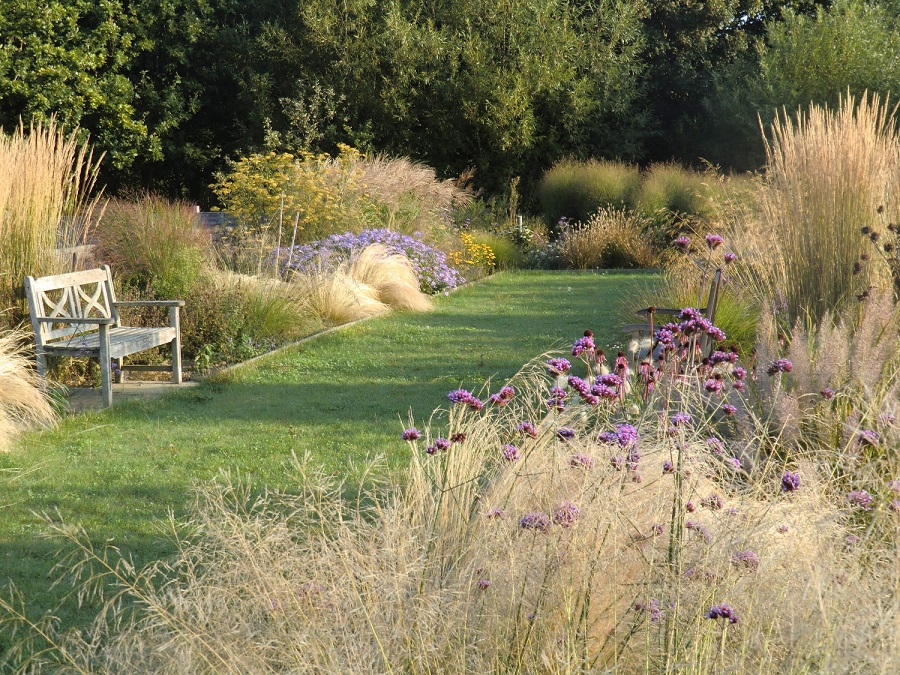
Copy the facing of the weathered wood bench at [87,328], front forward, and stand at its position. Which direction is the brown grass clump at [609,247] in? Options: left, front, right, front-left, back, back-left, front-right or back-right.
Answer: left

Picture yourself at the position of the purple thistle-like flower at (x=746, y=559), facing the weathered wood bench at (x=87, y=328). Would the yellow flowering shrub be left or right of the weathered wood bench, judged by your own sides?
right

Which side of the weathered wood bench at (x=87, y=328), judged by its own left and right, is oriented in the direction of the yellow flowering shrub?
left

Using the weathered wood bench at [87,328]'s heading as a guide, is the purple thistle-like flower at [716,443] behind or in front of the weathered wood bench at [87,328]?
in front

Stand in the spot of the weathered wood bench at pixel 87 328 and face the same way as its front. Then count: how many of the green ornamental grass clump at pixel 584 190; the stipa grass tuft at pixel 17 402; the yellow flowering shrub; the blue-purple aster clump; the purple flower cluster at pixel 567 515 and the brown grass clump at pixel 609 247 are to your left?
4

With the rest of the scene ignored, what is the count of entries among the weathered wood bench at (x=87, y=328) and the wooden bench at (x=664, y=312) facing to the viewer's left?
1

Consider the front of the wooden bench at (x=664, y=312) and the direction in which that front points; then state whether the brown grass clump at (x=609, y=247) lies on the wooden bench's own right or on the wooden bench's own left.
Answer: on the wooden bench's own right

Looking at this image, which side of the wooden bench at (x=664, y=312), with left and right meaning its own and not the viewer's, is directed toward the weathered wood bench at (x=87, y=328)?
front

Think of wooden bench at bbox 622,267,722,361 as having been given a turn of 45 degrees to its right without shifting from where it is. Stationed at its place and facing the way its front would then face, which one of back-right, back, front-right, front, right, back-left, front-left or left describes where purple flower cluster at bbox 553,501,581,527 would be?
back-left

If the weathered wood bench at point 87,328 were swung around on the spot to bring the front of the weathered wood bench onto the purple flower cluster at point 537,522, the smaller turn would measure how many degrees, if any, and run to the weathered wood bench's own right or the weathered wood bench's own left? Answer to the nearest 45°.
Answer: approximately 45° to the weathered wood bench's own right

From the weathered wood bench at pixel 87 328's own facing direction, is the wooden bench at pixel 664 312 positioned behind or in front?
in front

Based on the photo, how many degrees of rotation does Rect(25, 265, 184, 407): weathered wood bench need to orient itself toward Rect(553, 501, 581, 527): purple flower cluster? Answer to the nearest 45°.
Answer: approximately 45° to its right

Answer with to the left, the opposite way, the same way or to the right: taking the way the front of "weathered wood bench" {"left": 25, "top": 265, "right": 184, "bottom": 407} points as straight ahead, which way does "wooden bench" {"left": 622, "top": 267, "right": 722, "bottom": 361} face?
the opposite way

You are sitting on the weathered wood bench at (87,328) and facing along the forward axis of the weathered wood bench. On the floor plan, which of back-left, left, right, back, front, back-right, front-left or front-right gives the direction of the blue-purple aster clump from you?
left

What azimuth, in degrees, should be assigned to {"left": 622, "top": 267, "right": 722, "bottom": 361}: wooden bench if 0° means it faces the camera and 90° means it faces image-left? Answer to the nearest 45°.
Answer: approximately 90°

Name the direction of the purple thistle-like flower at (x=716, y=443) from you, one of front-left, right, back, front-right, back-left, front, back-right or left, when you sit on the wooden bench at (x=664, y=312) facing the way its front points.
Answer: left

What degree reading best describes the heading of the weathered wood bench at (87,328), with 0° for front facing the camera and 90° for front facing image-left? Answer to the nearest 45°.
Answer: approximately 315°
